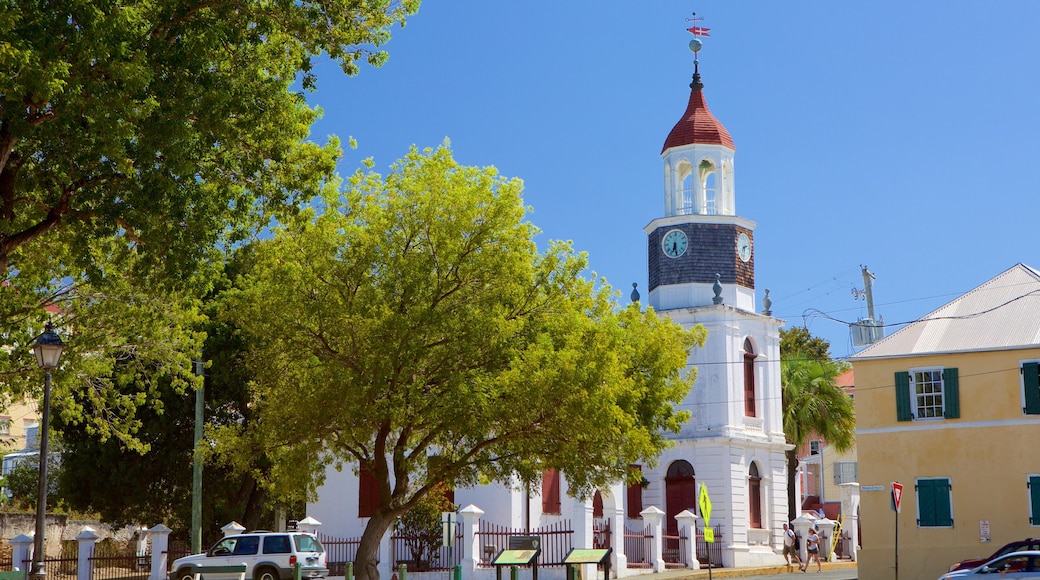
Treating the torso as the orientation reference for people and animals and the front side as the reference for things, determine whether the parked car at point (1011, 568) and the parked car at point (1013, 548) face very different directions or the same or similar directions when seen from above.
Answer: same or similar directions

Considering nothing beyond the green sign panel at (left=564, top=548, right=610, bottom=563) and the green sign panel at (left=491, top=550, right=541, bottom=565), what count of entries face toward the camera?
2

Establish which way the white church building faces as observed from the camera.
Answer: facing the viewer and to the right of the viewer

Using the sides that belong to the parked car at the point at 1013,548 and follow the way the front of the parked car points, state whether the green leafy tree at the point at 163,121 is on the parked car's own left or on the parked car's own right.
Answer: on the parked car's own left

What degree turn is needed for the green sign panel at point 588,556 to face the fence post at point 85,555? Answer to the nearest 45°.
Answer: approximately 135° to its right

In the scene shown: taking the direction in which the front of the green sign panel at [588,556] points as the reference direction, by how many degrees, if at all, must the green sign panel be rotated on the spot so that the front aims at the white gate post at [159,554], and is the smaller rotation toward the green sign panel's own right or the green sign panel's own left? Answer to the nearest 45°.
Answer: approximately 135° to the green sign panel's own right

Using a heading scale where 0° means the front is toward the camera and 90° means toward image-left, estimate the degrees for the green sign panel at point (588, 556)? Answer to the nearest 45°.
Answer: approximately 0°

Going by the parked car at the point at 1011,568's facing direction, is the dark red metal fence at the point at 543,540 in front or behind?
in front

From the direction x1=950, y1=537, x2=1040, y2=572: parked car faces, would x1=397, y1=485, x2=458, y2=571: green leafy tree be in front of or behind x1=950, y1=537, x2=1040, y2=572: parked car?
in front

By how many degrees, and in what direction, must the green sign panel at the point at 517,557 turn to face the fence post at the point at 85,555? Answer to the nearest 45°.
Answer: approximately 135° to its right

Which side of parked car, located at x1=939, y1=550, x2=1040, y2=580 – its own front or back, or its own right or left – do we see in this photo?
left

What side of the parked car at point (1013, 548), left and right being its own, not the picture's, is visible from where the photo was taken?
left

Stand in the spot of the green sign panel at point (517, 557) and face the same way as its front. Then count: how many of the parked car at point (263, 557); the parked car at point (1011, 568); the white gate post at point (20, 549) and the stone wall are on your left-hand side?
1

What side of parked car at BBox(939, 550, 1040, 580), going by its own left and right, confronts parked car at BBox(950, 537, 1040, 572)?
right

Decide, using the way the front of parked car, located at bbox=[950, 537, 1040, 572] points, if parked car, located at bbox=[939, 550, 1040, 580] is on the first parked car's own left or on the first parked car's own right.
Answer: on the first parked car's own left

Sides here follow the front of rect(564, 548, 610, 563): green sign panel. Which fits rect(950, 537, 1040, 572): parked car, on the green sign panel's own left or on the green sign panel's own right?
on the green sign panel's own left

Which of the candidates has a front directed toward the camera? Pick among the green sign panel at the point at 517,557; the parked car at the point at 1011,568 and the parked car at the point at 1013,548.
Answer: the green sign panel

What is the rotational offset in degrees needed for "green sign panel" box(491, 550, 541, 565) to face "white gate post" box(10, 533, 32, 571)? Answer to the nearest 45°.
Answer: approximately 135° to its right

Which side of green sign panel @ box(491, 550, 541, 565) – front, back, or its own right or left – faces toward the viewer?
front

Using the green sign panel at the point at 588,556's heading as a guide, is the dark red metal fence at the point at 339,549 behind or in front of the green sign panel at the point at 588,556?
behind
